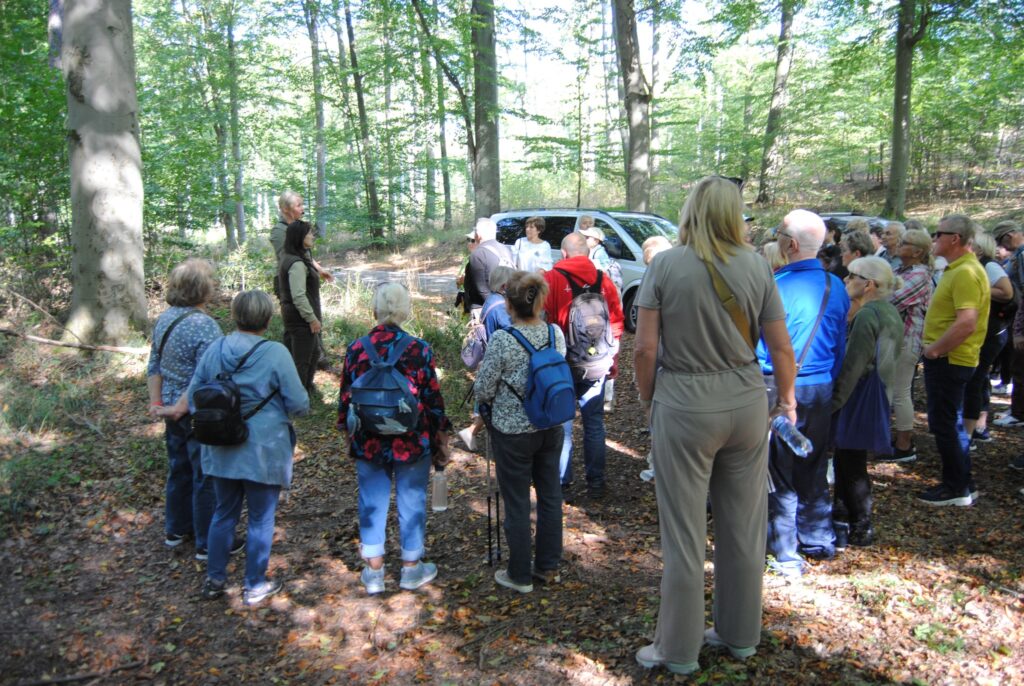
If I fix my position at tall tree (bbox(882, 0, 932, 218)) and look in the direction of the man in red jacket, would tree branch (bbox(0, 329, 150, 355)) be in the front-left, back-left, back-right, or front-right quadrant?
front-right

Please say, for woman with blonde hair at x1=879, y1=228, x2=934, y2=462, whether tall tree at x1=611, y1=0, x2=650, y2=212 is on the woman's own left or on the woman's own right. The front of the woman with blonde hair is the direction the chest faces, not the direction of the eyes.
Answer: on the woman's own right

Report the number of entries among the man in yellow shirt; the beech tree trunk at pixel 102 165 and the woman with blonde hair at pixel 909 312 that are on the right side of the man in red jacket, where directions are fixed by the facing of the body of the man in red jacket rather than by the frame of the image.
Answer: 2

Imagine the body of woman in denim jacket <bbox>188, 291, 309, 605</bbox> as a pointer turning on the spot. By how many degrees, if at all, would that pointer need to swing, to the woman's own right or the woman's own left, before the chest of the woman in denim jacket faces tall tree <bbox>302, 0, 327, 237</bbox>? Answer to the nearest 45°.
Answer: approximately 45° to the woman's own left

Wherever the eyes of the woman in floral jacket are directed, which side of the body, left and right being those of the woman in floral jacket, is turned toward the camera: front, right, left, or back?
back

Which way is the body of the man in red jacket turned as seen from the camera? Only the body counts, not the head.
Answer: away from the camera

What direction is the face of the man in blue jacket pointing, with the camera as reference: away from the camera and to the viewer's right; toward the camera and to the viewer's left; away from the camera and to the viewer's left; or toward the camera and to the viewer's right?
away from the camera and to the viewer's left

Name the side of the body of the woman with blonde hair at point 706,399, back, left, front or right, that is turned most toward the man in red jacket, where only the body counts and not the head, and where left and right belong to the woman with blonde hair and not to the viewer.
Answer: front

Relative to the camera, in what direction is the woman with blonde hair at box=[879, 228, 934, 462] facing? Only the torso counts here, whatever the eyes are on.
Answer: to the viewer's left

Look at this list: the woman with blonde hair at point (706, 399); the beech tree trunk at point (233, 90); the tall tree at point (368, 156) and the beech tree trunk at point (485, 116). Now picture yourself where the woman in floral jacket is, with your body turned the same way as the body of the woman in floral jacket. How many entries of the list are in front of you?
3

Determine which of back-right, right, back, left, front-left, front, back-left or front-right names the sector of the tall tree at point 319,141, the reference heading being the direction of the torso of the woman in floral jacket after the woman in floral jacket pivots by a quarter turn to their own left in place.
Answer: right

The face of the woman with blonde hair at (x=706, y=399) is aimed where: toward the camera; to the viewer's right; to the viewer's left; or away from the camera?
away from the camera

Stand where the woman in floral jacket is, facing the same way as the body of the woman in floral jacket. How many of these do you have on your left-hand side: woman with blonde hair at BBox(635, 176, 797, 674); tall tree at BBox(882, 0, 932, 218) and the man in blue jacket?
0

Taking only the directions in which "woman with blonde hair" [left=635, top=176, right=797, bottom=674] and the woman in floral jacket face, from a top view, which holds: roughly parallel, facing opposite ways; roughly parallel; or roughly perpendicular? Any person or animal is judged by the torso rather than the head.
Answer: roughly parallel

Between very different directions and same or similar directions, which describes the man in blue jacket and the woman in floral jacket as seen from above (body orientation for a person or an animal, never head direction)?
same or similar directions

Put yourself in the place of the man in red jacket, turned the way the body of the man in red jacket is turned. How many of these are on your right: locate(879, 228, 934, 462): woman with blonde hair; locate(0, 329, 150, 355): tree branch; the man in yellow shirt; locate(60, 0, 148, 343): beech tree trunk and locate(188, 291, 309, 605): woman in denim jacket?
2

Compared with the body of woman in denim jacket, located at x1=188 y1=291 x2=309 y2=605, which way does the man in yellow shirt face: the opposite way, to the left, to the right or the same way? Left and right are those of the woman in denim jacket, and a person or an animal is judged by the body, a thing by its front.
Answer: to the left

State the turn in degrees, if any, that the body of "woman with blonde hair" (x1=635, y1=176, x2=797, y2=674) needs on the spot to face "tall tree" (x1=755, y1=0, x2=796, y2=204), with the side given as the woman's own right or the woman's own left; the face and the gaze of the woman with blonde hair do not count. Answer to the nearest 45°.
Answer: approximately 45° to the woman's own right

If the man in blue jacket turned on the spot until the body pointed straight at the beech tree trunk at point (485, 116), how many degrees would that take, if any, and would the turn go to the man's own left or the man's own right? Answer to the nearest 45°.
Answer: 0° — they already face it

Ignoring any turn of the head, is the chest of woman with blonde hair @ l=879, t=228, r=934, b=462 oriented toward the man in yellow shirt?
no
